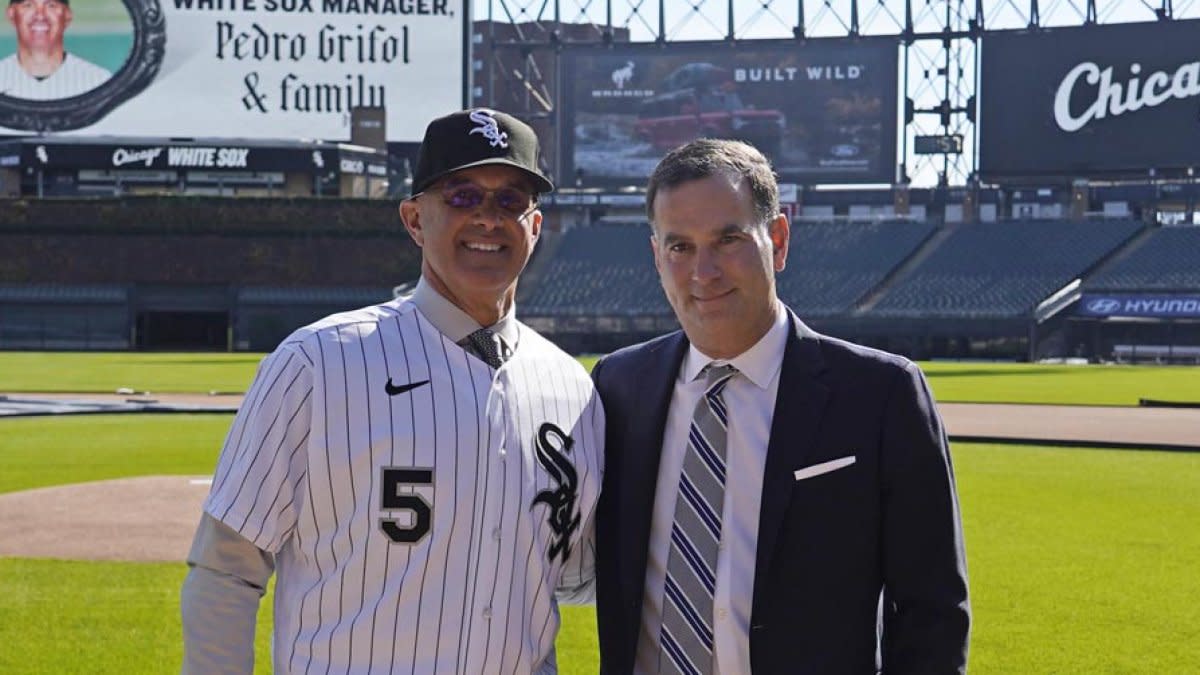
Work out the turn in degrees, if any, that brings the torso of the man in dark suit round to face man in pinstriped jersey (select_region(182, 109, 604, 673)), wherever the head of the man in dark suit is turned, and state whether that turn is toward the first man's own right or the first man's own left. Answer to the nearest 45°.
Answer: approximately 45° to the first man's own right

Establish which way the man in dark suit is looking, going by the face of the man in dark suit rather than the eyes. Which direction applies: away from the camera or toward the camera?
toward the camera

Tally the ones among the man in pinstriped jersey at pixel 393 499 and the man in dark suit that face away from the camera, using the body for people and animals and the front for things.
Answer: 0

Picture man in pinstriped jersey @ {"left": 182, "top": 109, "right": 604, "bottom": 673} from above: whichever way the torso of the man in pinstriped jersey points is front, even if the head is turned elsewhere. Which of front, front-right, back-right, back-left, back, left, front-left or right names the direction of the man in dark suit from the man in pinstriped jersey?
front-left

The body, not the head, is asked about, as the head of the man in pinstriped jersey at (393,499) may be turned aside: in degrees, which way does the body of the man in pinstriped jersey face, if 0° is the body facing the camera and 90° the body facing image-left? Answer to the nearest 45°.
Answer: approximately 315°

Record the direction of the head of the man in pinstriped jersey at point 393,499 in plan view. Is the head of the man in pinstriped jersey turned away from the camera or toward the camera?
toward the camera
